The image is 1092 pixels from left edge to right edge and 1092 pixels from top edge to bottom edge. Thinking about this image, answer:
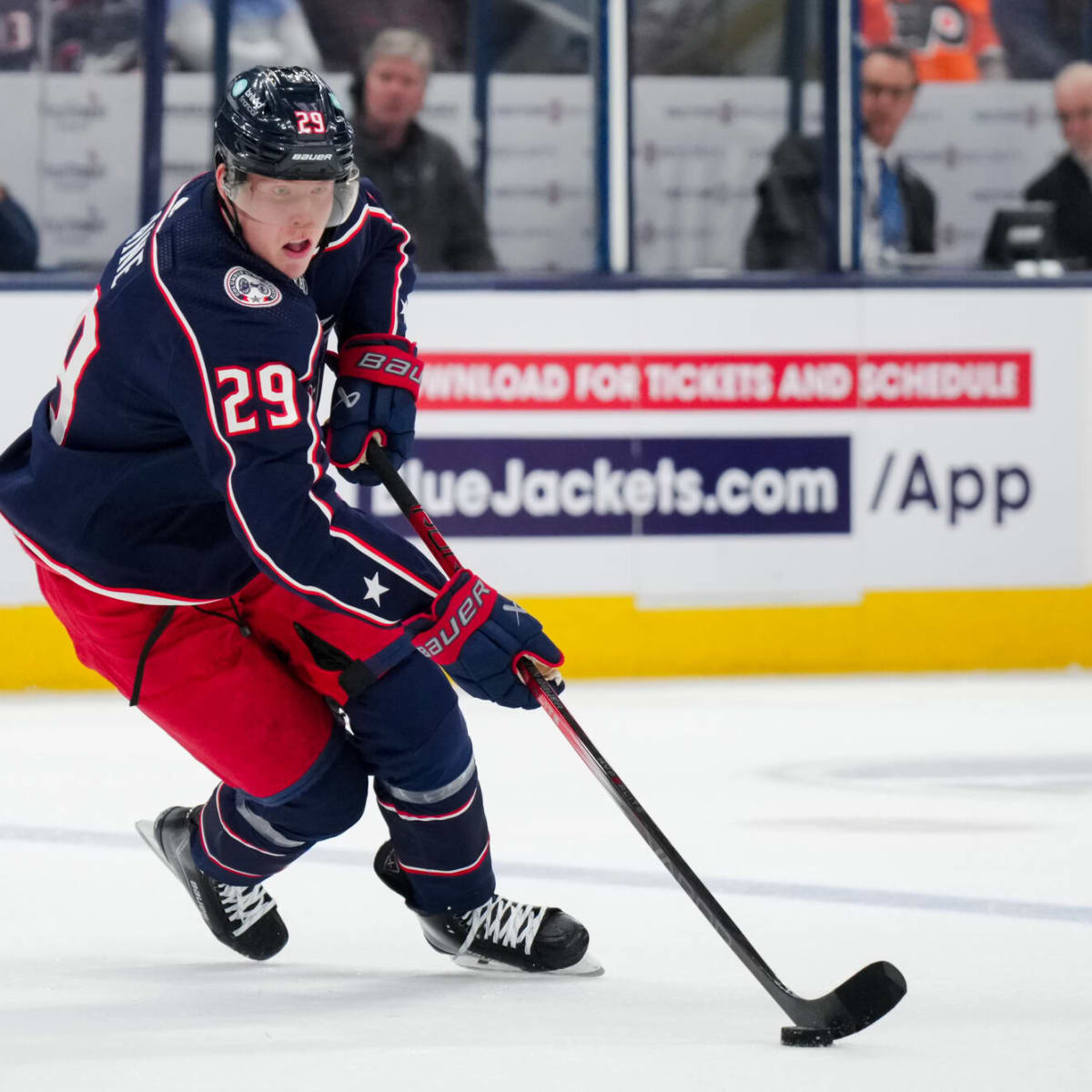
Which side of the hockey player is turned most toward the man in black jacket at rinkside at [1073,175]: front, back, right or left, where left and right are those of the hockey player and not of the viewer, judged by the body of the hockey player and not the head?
left

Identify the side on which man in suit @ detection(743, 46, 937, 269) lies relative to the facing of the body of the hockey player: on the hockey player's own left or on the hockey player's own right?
on the hockey player's own left

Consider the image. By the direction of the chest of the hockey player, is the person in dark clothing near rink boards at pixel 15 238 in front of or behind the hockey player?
behind

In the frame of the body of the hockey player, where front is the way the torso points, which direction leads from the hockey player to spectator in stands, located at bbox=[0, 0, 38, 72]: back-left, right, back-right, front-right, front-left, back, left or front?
back-left

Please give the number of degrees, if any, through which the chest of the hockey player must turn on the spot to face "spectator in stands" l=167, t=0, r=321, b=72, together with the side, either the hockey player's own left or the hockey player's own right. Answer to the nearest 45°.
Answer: approximately 135° to the hockey player's own left

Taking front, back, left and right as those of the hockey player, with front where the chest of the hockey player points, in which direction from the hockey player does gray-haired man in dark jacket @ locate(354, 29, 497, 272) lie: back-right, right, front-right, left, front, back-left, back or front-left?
back-left

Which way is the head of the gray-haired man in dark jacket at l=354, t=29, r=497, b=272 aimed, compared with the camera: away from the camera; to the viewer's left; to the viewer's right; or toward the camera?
toward the camera

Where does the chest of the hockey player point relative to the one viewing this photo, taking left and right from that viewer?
facing the viewer and to the right of the viewer

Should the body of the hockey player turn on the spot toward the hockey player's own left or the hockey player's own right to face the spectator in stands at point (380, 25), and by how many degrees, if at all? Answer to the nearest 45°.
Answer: approximately 135° to the hockey player's own left
